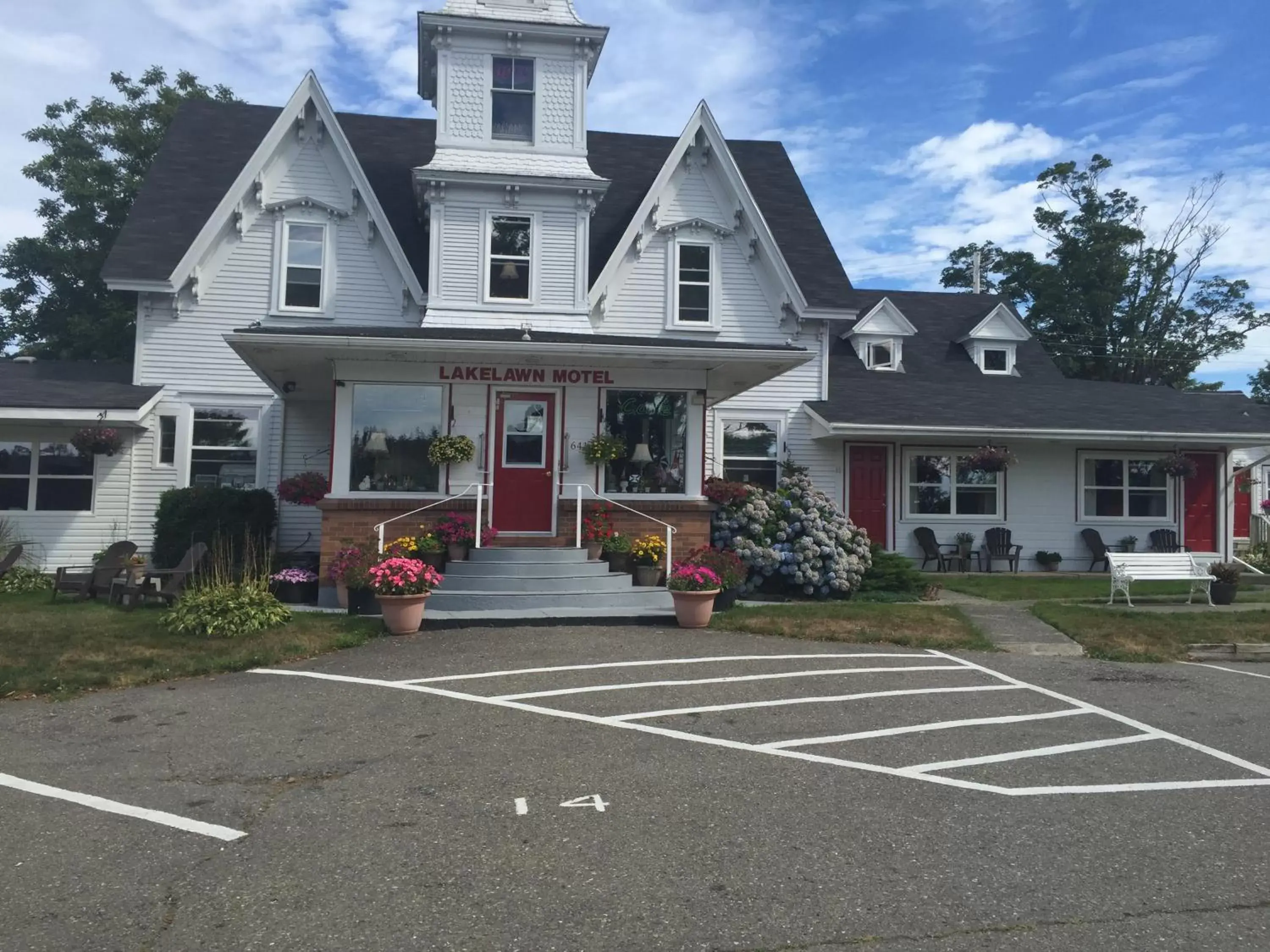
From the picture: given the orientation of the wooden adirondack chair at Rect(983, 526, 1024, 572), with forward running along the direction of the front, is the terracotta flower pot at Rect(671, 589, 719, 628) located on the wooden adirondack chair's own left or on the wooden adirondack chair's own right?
on the wooden adirondack chair's own right

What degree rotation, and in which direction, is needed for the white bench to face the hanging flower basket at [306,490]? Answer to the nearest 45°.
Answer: approximately 90° to its right

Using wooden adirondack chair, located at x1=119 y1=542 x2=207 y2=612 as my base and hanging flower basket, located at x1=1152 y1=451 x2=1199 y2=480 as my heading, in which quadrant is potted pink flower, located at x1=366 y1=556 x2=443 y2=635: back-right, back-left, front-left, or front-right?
front-right

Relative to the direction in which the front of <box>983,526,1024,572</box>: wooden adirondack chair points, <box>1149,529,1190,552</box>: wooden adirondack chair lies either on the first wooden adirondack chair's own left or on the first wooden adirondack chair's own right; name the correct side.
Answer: on the first wooden adirondack chair's own left

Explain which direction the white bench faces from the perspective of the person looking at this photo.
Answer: facing the viewer and to the right of the viewer

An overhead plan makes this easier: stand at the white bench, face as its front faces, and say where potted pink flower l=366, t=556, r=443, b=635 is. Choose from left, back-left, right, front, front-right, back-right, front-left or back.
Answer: right

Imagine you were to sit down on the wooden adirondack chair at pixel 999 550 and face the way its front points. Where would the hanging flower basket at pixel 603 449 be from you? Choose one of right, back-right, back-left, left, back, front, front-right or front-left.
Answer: right

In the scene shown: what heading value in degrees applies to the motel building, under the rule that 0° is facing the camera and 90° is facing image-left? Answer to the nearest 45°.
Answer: approximately 0°

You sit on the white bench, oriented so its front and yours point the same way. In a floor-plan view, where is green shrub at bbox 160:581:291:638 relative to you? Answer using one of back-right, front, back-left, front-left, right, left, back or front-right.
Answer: right

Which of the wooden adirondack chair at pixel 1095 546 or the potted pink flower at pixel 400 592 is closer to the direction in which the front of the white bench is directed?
the potted pink flower

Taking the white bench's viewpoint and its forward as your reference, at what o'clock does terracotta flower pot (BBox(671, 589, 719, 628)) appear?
The terracotta flower pot is roughly at 3 o'clock from the white bench.
